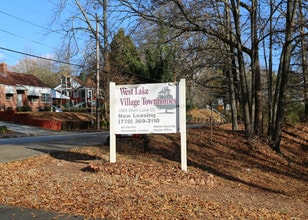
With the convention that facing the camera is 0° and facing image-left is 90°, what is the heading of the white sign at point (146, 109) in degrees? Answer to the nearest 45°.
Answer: approximately 0°
